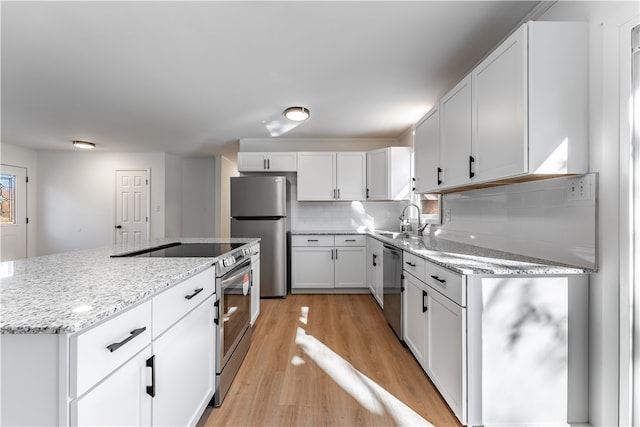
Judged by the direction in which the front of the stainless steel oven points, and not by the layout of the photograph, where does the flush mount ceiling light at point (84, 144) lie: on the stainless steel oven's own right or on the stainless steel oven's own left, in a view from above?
on the stainless steel oven's own left

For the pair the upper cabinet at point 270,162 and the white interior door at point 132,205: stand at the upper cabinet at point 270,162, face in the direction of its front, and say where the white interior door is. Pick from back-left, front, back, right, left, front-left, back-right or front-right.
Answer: back-right

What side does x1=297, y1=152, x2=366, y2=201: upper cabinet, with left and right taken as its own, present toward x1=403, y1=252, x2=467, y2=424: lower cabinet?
front

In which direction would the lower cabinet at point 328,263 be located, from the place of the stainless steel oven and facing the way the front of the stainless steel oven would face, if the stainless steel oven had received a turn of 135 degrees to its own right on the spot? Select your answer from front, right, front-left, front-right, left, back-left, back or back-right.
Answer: back

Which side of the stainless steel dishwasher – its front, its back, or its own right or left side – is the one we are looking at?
left

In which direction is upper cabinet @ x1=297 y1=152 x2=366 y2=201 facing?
toward the camera

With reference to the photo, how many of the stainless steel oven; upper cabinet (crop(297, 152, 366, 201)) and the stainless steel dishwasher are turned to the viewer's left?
1

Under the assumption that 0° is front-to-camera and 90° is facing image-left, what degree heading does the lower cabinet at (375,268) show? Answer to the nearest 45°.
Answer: approximately 90°

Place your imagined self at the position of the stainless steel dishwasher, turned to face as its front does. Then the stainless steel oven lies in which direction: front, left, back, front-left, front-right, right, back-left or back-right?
front-left

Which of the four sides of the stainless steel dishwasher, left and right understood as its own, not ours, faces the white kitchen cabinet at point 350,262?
right

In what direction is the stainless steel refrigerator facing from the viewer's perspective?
toward the camera

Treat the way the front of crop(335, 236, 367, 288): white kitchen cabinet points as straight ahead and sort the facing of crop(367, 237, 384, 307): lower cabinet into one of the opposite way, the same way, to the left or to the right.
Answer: to the right

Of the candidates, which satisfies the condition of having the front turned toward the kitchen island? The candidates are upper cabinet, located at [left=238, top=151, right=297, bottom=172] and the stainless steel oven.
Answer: the upper cabinet

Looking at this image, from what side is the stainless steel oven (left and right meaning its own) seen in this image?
right
